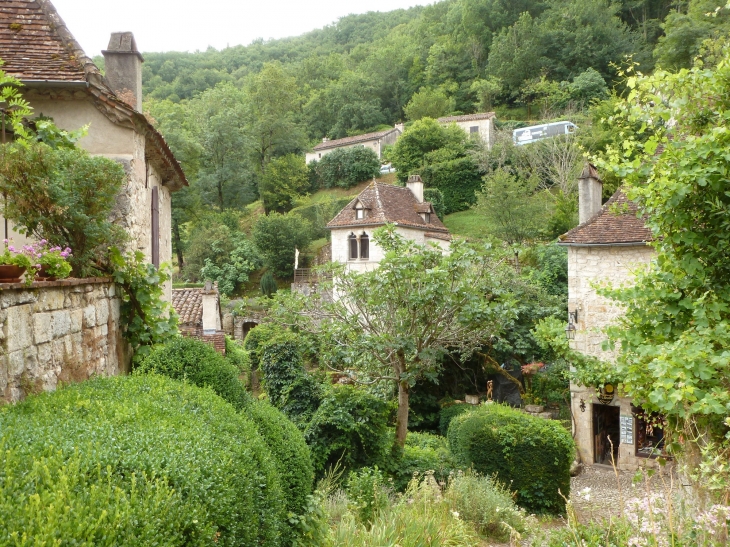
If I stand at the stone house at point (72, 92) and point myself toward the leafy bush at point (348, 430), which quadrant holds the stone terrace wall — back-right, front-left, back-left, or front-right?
back-right

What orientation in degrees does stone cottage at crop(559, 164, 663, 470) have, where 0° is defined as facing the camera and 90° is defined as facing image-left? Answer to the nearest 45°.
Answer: approximately 0°

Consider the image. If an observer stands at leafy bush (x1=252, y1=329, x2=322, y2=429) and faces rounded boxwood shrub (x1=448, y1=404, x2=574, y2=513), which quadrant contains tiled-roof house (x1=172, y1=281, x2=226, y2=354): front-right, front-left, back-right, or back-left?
back-left

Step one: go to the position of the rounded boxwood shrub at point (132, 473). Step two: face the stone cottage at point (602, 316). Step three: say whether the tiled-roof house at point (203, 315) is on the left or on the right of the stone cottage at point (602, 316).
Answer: left

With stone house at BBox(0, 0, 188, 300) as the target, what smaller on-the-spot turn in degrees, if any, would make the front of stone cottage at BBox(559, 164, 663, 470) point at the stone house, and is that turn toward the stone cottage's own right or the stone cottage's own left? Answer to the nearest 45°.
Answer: approximately 45° to the stone cottage's own right

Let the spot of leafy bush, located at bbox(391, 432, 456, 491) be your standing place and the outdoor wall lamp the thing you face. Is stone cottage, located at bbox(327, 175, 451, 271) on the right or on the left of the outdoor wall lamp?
left

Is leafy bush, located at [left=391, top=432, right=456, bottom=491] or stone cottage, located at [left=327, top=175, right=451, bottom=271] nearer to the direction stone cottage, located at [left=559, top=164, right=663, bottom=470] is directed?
the leafy bush

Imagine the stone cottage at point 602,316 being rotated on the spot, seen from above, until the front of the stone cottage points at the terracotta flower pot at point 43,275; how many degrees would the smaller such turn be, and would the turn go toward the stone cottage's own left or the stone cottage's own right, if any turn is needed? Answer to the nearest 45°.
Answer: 0° — it already faces it

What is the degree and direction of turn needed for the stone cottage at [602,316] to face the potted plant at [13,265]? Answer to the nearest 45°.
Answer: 0° — it already faces it
